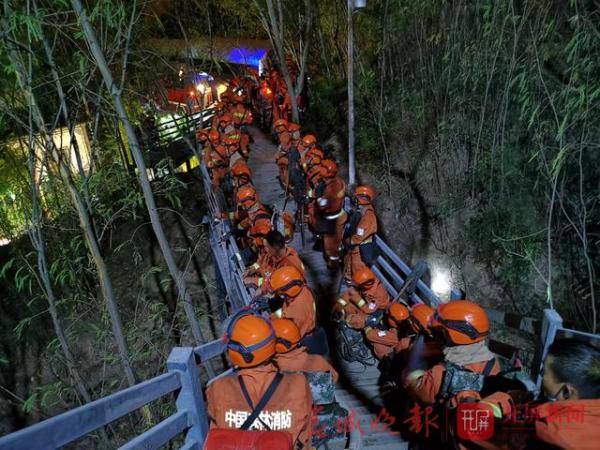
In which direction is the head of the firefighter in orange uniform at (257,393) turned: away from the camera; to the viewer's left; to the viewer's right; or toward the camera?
away from the camera

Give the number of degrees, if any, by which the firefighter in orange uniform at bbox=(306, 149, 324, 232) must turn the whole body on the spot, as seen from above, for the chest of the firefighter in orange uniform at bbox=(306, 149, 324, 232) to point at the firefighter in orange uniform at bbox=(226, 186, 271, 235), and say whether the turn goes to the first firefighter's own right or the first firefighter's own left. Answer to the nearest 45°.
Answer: approximately 45° to the first firefighter's own left
